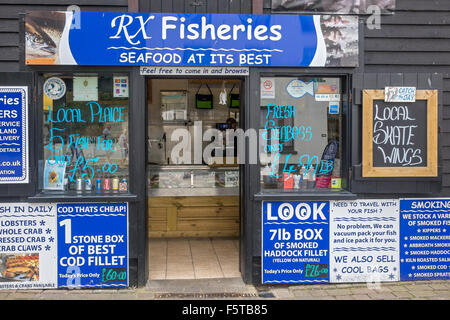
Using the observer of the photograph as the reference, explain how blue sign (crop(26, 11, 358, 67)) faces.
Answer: facing the viewer

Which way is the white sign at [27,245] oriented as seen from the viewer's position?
toward the camera

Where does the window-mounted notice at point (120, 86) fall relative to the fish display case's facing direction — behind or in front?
in front

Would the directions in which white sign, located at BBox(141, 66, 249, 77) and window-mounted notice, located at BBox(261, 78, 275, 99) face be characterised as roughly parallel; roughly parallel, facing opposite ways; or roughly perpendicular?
roughly parallel

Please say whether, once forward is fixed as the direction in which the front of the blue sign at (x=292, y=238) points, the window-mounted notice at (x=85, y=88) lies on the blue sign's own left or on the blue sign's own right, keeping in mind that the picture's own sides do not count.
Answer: on the blue sign's own right

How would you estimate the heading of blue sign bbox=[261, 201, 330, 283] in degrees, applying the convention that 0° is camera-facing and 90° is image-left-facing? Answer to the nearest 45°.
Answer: approximately 0°

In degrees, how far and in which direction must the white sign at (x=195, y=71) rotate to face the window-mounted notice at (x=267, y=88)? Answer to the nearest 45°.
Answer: approximately 90° to its left

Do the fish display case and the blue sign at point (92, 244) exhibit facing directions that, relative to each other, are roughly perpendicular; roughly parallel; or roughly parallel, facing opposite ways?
roughly parallel
